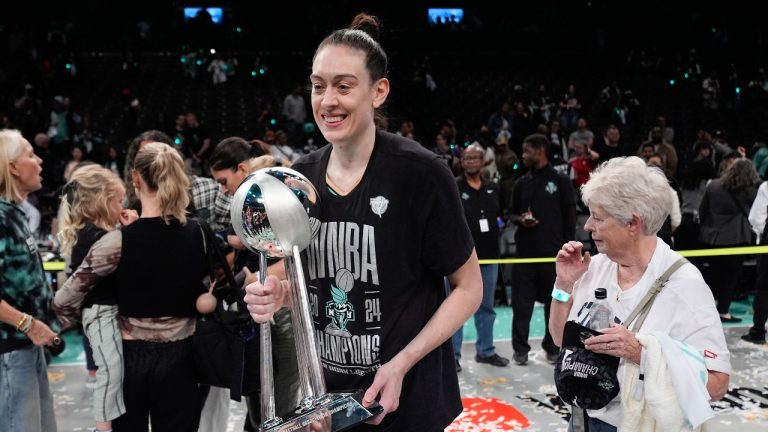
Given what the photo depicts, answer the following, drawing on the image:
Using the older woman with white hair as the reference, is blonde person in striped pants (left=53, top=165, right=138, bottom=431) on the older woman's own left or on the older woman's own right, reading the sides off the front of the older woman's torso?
on the older woman's own right

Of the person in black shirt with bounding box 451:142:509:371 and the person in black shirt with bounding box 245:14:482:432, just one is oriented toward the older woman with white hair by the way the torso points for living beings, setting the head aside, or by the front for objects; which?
the person in black shirt with bounding box 451:142:509:371

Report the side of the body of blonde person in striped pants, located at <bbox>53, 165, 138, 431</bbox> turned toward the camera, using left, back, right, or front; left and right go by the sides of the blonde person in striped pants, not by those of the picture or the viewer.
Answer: right

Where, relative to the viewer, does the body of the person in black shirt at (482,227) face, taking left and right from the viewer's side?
facing the viewer

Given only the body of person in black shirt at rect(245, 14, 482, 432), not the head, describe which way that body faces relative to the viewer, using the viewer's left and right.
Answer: facing the viewer and to the left of the viewer

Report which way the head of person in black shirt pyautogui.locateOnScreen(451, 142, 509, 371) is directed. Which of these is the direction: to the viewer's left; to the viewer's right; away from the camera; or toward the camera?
toward the camera

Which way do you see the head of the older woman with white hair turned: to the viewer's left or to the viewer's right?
to the viewer's left

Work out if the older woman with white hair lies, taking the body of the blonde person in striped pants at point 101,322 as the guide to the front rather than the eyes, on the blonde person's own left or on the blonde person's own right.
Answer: on the blonde person's own right

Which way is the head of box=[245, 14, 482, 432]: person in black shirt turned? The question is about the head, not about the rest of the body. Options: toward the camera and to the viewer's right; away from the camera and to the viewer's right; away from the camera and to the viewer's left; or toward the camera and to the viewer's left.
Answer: toward the camera and to the viewer's left

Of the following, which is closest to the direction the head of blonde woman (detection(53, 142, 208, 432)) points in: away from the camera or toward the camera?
away from the camera

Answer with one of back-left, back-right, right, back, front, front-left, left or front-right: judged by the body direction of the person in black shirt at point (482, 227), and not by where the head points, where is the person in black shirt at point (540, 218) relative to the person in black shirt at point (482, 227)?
left

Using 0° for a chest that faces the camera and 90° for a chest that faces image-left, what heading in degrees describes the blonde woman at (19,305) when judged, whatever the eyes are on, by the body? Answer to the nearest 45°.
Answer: approximately 270°
